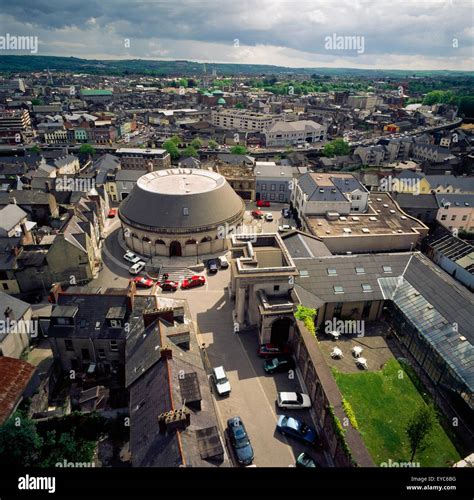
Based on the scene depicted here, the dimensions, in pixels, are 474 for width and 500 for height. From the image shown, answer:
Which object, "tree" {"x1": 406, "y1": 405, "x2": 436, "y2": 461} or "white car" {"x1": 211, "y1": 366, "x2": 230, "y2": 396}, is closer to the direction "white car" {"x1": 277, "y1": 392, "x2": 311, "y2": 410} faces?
the tree

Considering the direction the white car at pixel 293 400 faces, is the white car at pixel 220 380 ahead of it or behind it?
behind

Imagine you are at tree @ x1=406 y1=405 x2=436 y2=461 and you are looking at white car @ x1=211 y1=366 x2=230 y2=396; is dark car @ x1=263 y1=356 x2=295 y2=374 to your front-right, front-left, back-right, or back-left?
front-right

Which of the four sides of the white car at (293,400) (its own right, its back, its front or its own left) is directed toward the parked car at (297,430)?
right

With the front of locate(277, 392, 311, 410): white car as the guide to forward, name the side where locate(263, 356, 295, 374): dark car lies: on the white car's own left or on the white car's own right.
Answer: on the white car's own left

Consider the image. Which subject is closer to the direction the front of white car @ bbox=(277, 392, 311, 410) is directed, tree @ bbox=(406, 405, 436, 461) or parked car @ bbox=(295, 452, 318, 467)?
the tree

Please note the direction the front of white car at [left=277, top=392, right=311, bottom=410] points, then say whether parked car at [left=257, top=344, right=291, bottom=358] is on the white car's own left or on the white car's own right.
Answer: on the white car's own left
